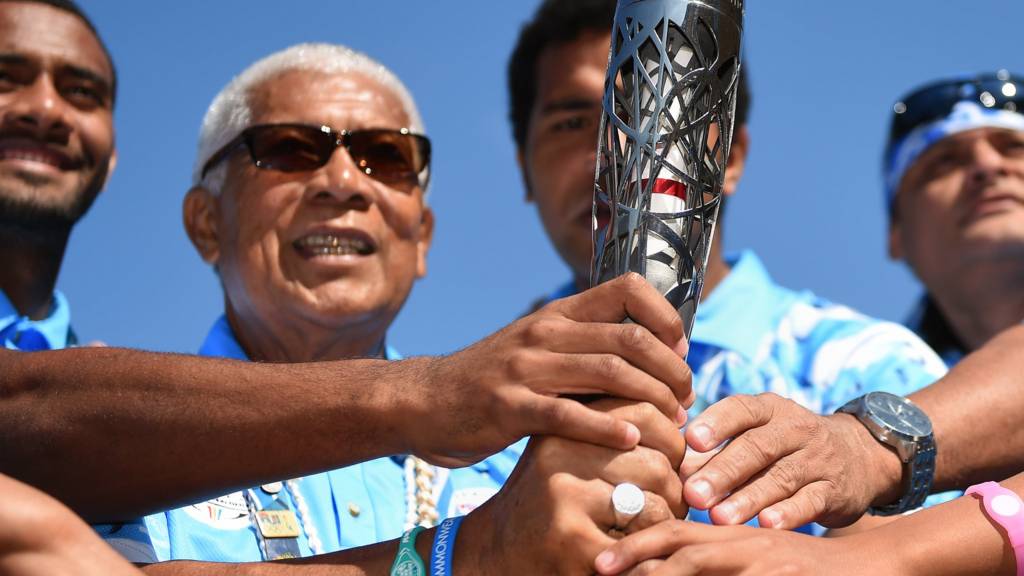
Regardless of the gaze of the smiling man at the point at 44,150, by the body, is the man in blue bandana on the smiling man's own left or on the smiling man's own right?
on the smiling man's own left

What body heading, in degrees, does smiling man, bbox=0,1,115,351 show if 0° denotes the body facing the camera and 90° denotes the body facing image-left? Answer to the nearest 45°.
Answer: approximately 0°

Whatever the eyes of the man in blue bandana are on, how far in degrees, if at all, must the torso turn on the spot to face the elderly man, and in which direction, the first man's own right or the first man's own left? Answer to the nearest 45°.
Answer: approximately 90° to the first man's own right

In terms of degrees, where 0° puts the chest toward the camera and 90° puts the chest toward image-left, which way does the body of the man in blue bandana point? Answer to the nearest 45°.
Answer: approximately 315°

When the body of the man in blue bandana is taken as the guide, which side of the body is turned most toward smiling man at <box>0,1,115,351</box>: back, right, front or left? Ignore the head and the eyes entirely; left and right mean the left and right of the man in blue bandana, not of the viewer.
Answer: right

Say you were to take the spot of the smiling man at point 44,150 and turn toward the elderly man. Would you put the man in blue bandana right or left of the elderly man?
left
